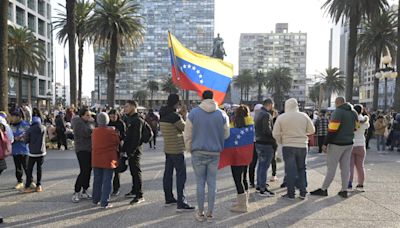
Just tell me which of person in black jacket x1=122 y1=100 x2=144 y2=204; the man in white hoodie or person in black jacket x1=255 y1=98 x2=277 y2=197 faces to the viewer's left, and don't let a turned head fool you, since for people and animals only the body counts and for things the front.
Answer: person in black jacket x1=122 y1=100 x2=144 y2=204

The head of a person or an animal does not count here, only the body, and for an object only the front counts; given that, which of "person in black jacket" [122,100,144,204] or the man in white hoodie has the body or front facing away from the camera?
the man in white hoodie

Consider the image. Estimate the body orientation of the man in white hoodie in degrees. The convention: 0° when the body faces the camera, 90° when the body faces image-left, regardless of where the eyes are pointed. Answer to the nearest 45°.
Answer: approximately 180°

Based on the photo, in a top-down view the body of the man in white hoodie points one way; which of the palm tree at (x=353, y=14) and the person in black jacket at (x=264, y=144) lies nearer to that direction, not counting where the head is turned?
the palm tree

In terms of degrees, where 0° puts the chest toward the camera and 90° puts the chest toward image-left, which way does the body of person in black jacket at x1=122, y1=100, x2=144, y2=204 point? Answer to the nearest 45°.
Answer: approximately 90°
